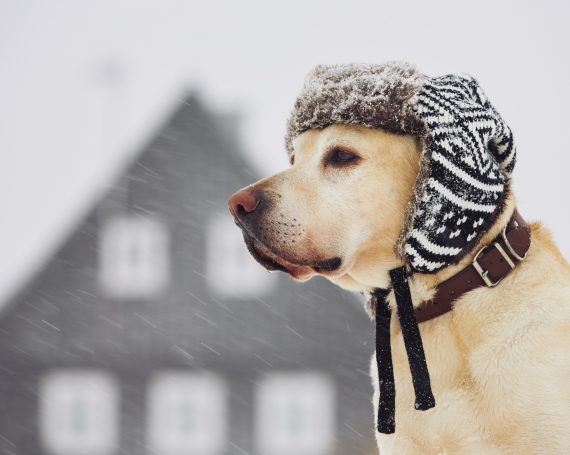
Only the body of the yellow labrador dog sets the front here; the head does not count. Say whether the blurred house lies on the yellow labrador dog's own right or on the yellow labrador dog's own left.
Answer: on the yellow labrador dog's own right
